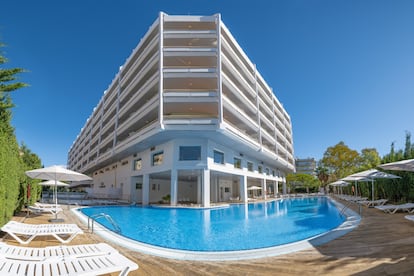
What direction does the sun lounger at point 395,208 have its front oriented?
to the viewer's left

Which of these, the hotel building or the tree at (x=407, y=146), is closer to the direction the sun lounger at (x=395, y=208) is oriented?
the hotel building

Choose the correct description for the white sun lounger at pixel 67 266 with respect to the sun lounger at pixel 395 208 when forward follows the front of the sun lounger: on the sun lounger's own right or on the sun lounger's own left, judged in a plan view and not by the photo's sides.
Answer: on the sun lounger's own left
